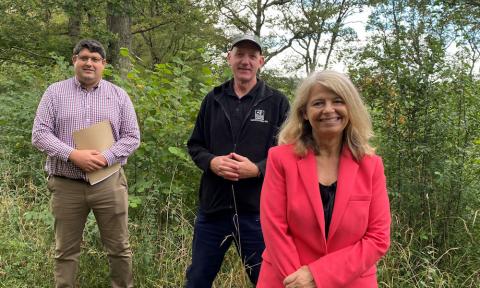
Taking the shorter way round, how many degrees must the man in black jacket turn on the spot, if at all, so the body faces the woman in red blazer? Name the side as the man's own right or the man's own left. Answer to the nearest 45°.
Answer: approximately 45° to the man's own left

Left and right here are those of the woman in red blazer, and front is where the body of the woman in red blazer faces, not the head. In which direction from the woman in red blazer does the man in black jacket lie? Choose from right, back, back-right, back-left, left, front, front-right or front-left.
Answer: back-right

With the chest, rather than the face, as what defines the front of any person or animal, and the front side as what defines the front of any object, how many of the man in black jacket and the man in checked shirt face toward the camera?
2

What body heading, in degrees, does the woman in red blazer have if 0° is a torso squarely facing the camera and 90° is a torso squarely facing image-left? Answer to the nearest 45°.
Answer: approximately 0°

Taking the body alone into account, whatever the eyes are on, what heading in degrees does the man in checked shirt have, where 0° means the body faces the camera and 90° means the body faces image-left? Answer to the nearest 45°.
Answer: approximately 0°

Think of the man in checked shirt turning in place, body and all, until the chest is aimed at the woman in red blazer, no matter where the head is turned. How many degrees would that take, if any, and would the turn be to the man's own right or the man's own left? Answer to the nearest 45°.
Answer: approximately 45° to the man's own left
